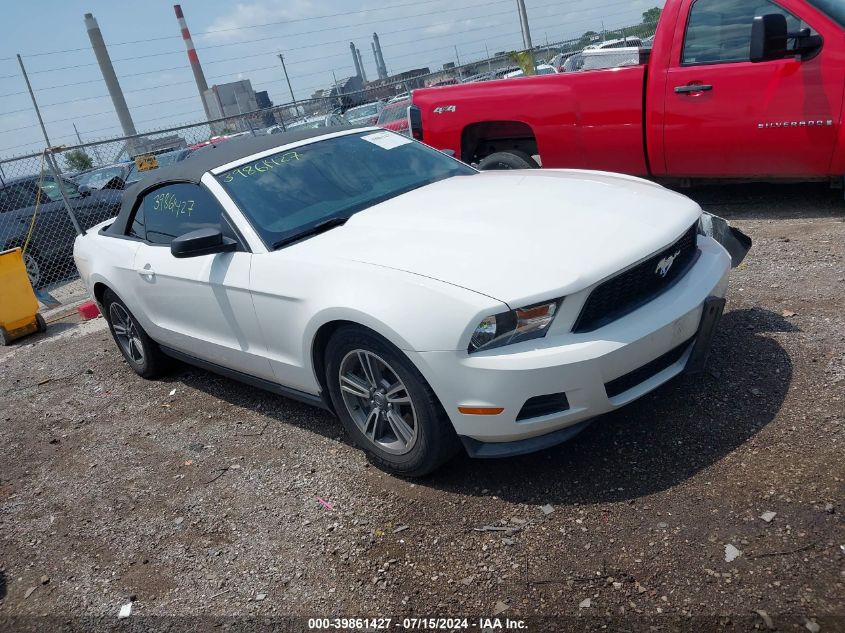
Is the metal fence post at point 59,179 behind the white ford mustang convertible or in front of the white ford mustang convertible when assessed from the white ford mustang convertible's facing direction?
behind

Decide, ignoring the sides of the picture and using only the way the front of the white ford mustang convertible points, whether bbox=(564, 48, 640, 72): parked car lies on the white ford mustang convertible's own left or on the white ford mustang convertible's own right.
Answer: on the white ford mustang convertible's own left

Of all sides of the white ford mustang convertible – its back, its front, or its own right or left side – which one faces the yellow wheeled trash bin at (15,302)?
back

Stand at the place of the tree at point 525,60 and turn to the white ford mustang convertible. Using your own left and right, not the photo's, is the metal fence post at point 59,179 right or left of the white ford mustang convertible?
right

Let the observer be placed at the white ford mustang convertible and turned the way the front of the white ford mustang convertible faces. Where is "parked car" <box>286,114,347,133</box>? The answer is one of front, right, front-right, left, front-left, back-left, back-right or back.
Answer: back-left

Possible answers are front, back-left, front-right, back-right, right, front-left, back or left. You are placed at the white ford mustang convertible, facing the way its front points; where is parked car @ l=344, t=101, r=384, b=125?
back-left

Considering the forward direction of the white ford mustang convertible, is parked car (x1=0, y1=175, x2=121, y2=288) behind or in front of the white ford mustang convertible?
behind

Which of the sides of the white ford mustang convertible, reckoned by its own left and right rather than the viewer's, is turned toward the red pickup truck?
left

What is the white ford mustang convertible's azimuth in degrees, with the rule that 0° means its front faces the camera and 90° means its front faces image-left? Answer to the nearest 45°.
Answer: approximately 315°

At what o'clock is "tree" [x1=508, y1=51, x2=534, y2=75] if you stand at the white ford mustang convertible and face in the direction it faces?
The tree is roughly at 8 o'clock from the white ford mustang convertible.
